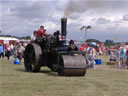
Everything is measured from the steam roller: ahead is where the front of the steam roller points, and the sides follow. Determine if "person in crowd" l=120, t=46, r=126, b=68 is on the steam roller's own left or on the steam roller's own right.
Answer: on the steam roller's own left

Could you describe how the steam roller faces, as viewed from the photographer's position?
facing the viewer and to the right of the viewer

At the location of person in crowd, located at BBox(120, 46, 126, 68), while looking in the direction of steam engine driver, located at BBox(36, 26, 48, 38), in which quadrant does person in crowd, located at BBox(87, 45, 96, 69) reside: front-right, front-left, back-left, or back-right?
front-right
